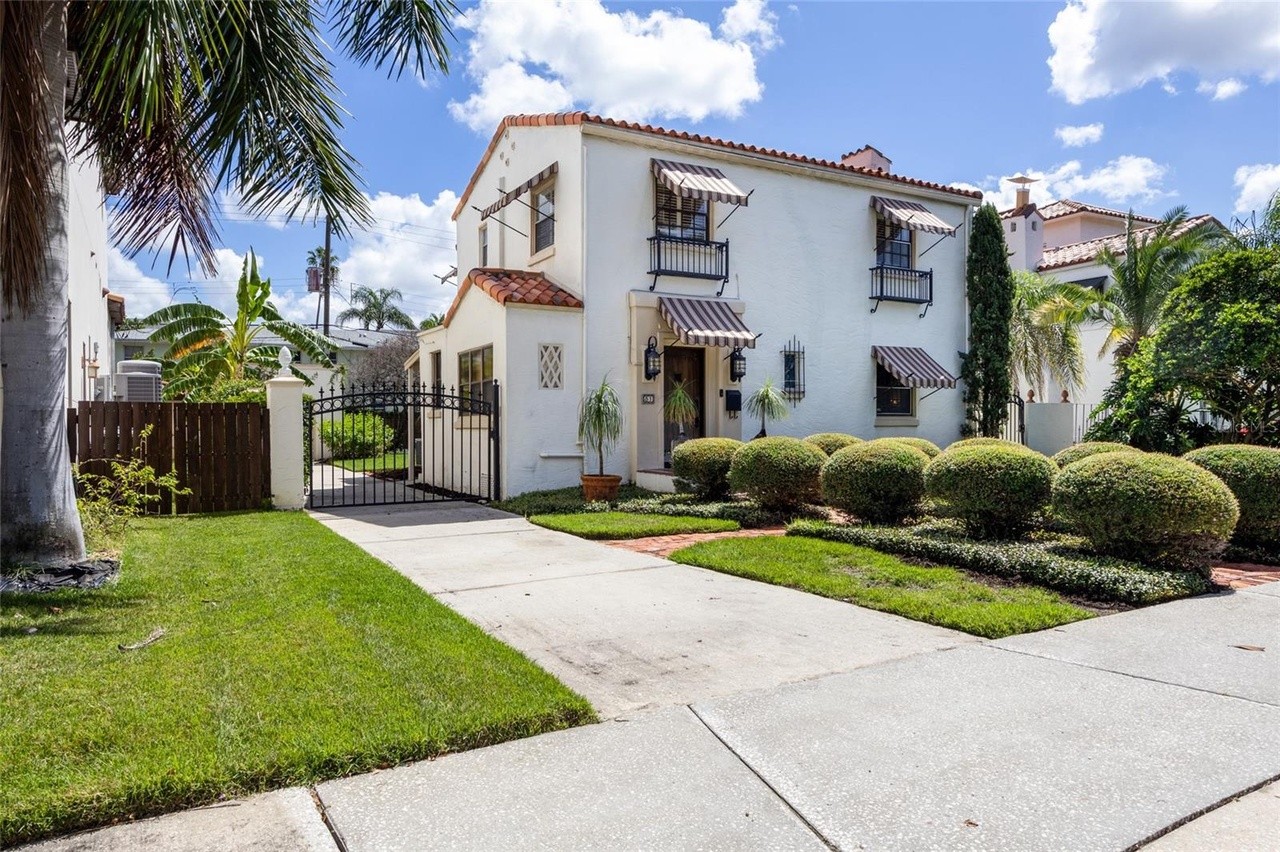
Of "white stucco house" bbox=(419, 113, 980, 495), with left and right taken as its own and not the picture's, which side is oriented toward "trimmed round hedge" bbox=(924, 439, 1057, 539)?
front

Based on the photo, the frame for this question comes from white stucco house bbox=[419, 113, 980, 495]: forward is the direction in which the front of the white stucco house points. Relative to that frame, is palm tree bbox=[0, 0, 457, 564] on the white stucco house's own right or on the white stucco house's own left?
on the white stucco house's own right

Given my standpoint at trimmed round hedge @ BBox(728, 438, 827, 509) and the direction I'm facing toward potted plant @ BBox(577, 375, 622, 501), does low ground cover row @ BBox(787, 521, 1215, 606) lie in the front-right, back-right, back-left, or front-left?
back-left

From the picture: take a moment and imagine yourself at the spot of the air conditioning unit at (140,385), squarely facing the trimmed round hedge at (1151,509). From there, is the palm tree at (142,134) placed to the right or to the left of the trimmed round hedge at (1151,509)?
right

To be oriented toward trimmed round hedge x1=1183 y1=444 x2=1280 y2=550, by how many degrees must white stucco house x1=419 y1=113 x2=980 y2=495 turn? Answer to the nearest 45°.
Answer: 0° — it already faces it

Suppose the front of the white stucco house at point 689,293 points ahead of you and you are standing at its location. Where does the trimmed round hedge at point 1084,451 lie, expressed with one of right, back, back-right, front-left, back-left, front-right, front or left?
front

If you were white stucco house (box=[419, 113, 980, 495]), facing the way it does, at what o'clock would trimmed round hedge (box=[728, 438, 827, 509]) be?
The trimmed round hedge is roughly at 1 o'clock from the white stucco house.

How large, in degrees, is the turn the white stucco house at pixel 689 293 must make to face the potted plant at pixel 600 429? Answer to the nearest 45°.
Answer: approximately 90° to its right

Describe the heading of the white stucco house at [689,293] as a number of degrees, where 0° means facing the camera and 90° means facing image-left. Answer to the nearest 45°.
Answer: approximately 315°

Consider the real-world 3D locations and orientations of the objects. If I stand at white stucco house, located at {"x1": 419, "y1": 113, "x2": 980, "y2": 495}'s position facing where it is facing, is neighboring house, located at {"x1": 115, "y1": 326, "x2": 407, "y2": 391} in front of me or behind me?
behind

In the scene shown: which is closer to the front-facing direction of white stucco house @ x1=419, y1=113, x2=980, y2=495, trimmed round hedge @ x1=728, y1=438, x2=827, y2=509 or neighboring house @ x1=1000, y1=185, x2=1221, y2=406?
the trimmed round hedge

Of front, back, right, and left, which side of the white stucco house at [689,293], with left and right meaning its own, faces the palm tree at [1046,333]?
left

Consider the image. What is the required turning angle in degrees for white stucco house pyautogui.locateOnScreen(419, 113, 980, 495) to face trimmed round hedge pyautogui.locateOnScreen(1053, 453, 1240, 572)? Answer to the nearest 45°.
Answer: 0° — it already faces it

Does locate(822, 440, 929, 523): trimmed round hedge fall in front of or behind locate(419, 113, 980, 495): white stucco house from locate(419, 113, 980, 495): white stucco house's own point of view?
in front

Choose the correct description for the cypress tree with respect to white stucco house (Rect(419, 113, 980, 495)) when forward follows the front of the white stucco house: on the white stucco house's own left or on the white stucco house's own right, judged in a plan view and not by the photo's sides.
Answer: on the white stucco house's own left

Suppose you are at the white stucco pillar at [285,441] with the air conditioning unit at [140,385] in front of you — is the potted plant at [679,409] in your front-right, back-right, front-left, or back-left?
back-right

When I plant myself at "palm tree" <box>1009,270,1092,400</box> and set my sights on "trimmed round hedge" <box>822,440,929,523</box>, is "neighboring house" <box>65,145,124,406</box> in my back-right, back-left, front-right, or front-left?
front-right

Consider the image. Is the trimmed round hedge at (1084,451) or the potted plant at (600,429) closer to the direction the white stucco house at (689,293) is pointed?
the trimmed round hedge
